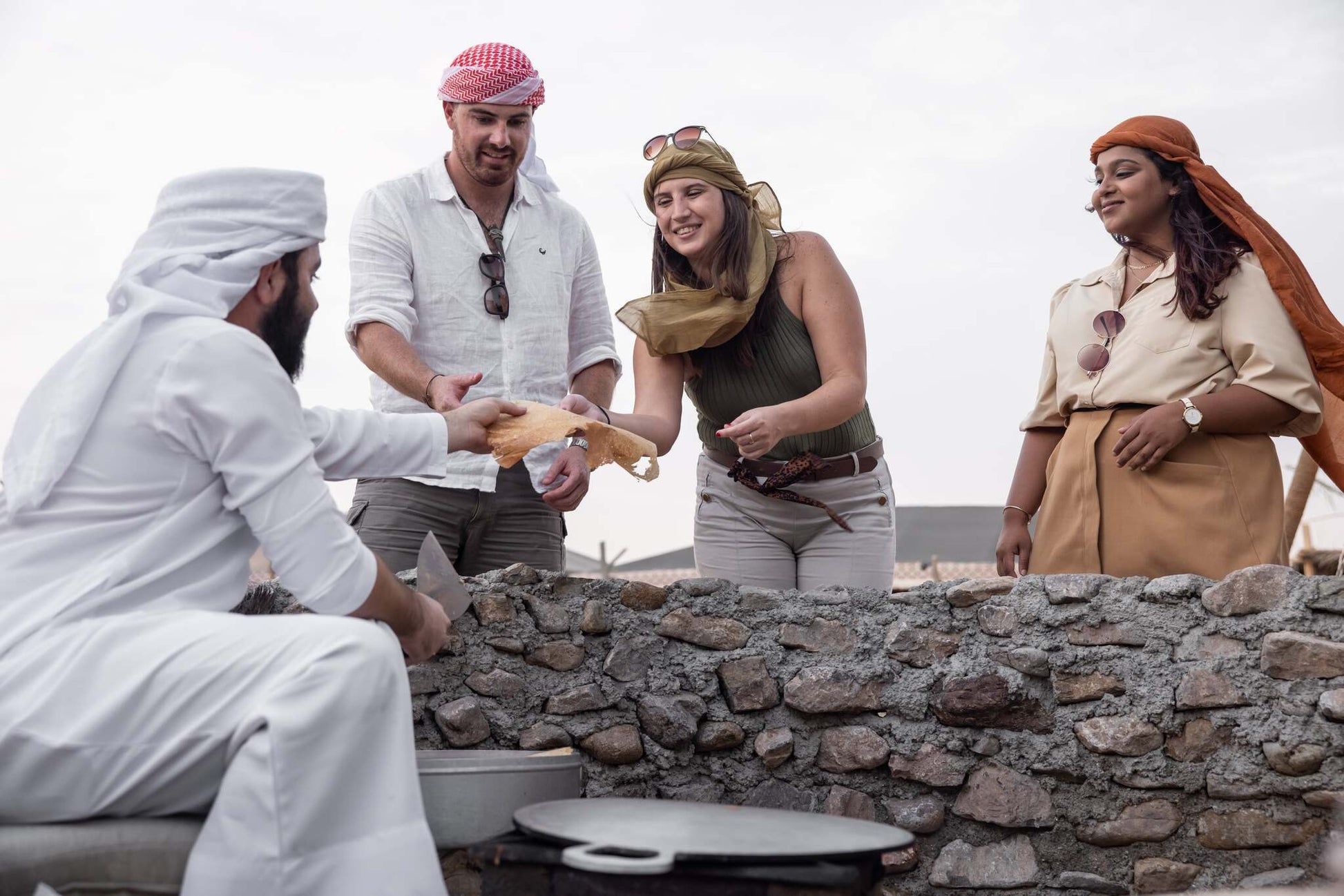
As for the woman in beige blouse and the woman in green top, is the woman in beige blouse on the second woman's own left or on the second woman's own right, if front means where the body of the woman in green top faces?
on the second woman's own left

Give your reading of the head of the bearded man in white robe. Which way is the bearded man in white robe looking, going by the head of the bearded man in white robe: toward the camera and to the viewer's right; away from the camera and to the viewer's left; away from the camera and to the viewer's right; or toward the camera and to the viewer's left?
away from the camera and to the viewer's right

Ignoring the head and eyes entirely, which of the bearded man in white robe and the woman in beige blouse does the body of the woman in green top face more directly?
the bearded man in white robe

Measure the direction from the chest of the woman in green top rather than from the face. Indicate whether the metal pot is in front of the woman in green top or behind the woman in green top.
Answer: in front

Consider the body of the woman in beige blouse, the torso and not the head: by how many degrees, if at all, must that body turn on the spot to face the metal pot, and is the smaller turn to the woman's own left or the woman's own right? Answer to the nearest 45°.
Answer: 0° — they already face it

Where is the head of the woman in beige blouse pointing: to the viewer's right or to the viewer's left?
to the viewer's left

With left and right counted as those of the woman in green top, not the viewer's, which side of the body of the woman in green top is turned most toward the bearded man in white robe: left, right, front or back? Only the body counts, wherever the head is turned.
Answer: front

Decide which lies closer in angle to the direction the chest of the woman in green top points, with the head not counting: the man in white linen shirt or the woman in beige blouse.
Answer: the man in white linen shirt

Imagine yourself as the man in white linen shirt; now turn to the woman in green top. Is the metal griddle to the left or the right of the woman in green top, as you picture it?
right

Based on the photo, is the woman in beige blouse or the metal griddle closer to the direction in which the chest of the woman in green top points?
the metal griddle

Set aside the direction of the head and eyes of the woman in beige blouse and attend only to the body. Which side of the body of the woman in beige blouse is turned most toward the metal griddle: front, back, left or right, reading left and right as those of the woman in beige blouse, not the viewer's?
front

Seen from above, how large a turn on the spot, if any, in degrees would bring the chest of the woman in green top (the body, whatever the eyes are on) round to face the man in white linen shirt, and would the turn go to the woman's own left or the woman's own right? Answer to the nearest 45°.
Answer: approximately 45° to the woman's own right

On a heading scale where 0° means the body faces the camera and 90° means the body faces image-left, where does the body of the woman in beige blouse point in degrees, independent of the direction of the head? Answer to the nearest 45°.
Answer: approximately 45°

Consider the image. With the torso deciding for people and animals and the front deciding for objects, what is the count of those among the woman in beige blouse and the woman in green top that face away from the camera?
0
